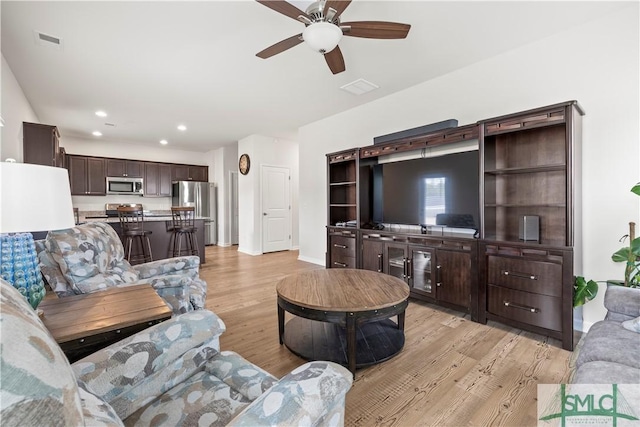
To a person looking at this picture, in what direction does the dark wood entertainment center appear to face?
facing the viewer and to the left of the viewer

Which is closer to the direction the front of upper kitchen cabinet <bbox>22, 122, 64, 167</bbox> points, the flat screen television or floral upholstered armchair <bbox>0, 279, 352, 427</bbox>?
the flat screen television

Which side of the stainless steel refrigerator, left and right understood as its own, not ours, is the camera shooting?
front

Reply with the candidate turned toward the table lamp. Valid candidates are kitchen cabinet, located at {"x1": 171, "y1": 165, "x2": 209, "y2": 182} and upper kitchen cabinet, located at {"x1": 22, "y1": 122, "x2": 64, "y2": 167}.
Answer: the kitchen cabinet

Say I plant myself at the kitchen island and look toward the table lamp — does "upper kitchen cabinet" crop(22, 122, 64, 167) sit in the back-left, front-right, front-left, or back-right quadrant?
front-right

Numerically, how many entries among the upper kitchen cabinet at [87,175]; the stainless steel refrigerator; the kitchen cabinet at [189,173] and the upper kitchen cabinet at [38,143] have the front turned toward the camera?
3

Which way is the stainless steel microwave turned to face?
toward the camera

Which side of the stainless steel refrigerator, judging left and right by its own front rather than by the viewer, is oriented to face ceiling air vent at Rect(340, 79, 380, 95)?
front

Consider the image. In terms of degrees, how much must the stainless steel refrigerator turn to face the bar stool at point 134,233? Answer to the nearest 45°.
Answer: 0° — it already faces it

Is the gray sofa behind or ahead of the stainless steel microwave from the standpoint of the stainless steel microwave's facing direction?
ahead

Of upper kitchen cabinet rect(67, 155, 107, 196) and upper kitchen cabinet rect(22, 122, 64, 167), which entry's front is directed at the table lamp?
upper kitchen cabinet rect(67, 155, 107, 196)

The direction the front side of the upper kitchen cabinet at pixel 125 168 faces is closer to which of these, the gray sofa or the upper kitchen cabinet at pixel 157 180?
the gray sofa

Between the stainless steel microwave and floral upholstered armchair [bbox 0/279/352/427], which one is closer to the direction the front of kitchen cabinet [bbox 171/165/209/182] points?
the floral upholstered armchair

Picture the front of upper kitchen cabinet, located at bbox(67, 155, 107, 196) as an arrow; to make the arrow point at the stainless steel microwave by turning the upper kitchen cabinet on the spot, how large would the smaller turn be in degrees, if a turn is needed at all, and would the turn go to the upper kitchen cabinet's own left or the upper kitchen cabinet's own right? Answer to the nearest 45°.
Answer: approximately 90° to the upper kitchen cabinet's own left

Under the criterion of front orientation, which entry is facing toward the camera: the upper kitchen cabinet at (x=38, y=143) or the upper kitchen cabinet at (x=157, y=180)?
the upper kitchen cabinet at (x=157, y=180)

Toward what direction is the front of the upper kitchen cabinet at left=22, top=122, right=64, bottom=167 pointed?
to the viewer's right

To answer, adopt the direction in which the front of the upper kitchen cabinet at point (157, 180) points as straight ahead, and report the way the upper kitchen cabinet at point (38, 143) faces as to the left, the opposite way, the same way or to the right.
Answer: to the left

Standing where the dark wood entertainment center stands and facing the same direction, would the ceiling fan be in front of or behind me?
in front
